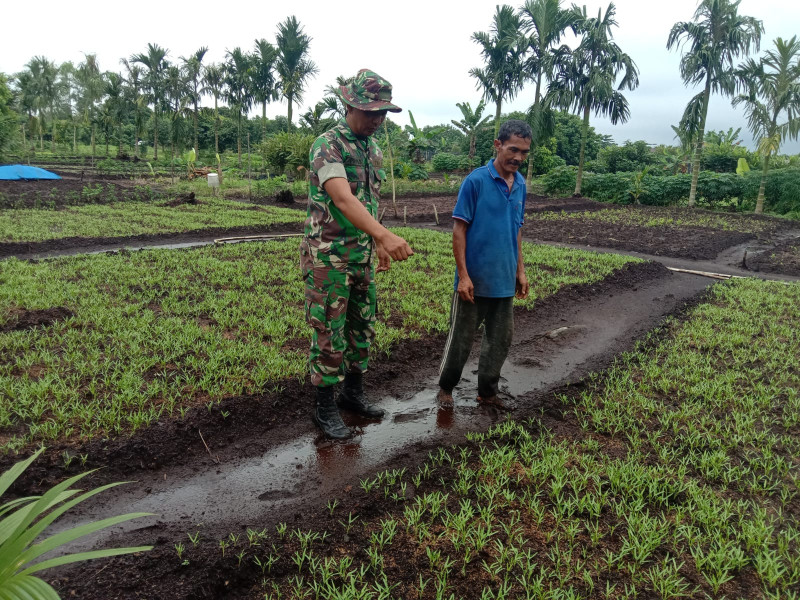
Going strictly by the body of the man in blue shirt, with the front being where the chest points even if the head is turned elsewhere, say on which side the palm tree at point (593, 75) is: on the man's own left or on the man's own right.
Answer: on the man's own left

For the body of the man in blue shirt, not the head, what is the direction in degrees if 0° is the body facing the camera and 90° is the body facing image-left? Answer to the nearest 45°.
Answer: approximately 315°

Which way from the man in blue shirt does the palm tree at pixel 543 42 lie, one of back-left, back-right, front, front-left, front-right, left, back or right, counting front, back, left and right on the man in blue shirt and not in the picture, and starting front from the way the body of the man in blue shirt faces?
back-left

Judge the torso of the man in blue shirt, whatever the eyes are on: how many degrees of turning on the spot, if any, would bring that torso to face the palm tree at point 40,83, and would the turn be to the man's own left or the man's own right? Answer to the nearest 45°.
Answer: approximately 180°

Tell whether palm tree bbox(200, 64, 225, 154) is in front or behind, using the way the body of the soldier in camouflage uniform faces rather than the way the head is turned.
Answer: behind

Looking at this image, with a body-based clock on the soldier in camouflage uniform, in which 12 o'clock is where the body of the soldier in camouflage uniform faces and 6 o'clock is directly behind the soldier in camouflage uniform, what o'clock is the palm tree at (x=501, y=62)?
The palm tree is roughly at 8 o'clock from the soldier in camouflage uniform.

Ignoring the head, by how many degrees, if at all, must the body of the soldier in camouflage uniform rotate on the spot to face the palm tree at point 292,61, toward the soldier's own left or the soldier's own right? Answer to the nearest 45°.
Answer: approximately 135° to the soldier's own left

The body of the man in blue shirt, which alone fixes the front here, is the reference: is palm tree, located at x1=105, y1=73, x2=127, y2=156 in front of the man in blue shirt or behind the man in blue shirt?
behind

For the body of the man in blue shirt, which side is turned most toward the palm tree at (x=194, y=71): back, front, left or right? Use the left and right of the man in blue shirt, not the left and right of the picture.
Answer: back

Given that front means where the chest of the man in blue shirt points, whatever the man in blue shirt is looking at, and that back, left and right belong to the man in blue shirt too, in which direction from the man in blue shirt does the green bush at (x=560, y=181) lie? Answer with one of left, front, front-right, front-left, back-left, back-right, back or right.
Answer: back-left

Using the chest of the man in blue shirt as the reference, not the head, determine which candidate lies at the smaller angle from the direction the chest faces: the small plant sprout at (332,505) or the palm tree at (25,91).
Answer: the small plant sprout
